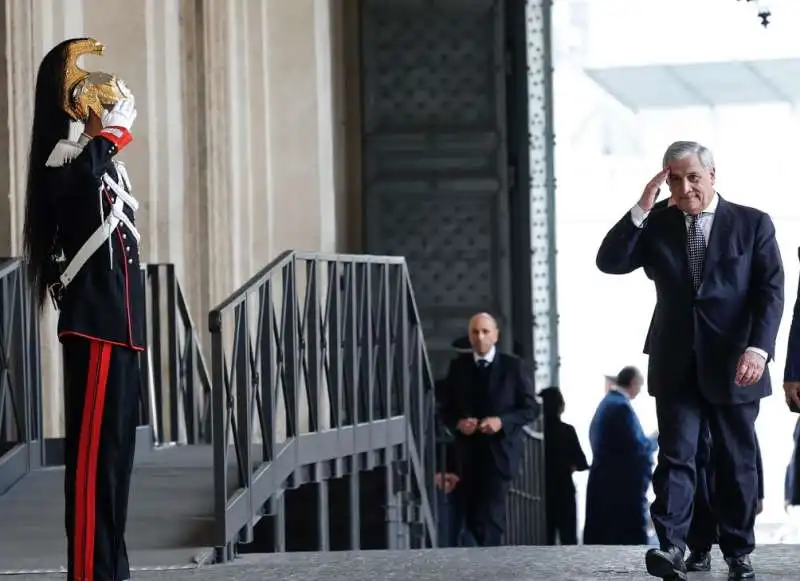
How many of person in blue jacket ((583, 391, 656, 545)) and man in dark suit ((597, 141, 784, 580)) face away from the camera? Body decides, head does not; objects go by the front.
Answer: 1

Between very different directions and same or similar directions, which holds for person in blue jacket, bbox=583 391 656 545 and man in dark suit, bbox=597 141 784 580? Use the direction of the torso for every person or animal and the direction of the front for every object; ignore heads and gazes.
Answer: very different directions

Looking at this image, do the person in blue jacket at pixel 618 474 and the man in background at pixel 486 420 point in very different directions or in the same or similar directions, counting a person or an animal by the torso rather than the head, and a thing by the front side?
very different directions

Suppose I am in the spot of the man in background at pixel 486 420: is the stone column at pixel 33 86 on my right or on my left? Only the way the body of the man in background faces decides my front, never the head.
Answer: on my right

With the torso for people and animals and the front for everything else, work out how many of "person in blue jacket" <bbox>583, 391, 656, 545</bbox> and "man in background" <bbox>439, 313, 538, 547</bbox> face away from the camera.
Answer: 1

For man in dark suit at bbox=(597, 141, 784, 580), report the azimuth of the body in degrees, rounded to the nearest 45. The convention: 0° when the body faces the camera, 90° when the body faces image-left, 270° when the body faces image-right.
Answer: approximately 0°

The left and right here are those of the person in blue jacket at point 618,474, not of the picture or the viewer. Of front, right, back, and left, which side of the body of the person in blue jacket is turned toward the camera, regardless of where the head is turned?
back
